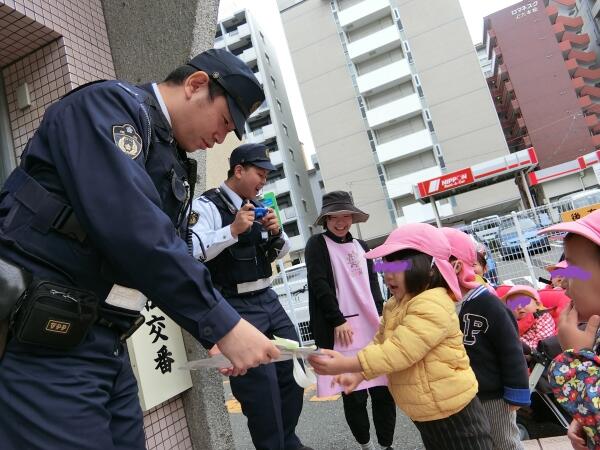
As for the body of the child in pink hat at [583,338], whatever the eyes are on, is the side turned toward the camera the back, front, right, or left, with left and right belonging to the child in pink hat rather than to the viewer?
left

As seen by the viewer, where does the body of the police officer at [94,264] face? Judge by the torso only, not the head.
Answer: to the viewer's right

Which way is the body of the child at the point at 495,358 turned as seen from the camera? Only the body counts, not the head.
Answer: to the viewer's left

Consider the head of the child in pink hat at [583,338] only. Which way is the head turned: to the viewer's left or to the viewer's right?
to the viewer's left

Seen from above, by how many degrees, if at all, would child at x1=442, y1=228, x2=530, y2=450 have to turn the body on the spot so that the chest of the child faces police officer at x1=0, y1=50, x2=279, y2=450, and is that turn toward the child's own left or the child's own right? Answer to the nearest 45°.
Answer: approximately 45° to the child's own left

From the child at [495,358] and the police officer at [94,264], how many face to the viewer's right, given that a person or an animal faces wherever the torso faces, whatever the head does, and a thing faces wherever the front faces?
1

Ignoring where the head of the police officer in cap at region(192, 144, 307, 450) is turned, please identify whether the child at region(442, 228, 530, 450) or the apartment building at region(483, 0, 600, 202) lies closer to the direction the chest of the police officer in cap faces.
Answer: the child

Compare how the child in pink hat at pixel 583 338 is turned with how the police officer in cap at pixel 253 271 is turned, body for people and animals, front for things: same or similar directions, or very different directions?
very different directions

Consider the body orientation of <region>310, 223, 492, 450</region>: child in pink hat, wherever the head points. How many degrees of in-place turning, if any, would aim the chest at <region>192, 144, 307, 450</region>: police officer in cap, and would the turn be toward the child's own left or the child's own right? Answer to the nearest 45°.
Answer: approximately 45° to the child's own right

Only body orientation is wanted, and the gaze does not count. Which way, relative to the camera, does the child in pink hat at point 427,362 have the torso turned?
to the viewer's left
